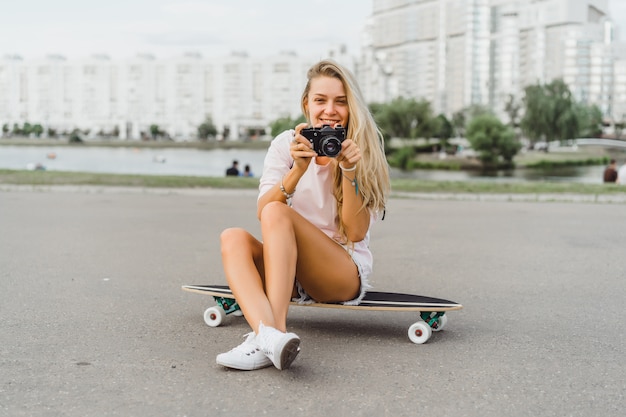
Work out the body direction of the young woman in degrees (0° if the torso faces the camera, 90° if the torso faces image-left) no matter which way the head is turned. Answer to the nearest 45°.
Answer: approximately 45°
